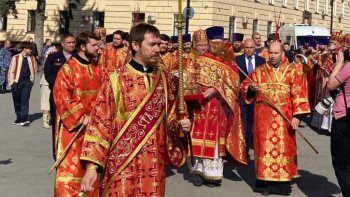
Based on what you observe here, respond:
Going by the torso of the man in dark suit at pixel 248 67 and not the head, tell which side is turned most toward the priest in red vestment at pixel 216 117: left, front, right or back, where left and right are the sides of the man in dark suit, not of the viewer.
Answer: front

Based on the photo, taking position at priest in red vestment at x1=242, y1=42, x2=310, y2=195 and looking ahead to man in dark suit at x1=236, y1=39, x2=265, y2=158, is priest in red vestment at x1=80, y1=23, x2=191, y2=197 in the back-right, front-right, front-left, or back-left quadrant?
back-left

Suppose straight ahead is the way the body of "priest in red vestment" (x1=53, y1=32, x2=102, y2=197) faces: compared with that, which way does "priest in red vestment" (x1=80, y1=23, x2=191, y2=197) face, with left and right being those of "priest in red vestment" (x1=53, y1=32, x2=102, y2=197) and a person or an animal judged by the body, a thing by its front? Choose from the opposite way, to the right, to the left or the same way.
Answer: the same way

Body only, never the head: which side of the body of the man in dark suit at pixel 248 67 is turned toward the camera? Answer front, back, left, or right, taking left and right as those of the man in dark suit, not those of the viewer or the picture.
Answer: front

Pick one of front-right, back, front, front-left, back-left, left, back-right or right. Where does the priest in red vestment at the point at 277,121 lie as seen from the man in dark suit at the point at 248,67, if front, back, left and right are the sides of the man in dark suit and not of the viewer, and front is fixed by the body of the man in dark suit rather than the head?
front

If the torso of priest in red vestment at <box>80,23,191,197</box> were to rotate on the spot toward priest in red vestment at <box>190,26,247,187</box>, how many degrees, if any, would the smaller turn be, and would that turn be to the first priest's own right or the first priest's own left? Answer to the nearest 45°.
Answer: approximately 135° to the first priest's own left

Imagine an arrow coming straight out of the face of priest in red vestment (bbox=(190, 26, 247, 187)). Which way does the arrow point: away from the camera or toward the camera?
toward the camera

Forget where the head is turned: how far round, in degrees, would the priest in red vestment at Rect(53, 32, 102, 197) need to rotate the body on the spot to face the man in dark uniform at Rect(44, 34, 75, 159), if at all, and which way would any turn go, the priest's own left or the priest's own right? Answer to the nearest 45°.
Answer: approximately 135° to the priest's own left

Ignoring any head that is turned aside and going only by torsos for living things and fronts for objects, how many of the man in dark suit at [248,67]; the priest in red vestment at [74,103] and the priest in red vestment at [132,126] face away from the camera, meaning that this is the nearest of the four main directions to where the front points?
0

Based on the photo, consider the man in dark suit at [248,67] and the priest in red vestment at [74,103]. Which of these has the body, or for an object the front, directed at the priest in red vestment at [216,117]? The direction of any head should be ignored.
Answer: the man in dark suit

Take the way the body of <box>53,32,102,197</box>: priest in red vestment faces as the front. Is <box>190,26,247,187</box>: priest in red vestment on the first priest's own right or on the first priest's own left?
on the first priest's own left

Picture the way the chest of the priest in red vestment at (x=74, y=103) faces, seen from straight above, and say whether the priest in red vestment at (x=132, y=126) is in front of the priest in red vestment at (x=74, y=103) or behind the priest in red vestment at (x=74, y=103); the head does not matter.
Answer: in front

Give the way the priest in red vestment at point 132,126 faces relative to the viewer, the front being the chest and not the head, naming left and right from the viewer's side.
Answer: facing the viewer and to the right of the viewer

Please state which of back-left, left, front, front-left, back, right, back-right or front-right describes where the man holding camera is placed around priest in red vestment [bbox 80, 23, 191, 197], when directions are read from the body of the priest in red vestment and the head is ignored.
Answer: left
